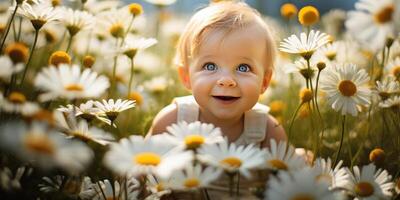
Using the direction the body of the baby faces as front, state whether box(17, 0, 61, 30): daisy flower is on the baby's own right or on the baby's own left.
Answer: on the baby's own right

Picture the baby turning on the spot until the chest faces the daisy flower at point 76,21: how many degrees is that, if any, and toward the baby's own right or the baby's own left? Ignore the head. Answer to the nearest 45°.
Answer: approximately 90° to the baby's own right

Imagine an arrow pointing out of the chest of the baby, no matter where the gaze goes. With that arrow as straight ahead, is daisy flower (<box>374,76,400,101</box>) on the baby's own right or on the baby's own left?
on the baby's own left

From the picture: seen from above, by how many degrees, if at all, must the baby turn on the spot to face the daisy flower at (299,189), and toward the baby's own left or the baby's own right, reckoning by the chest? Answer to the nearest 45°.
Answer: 0° — they already face it

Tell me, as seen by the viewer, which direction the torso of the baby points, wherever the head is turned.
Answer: toward the camera
